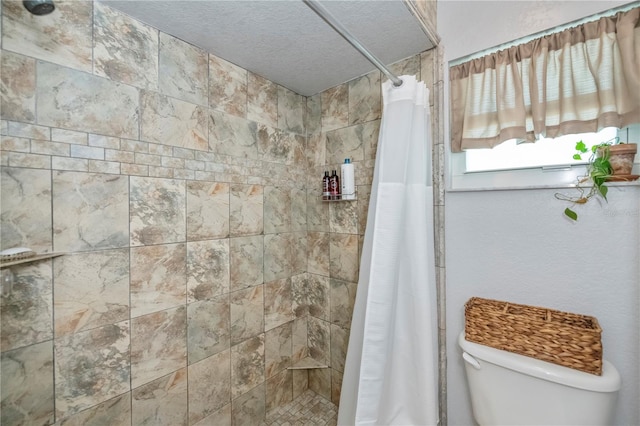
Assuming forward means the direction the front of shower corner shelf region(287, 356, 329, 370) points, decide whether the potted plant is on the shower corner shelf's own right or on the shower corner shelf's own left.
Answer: on the shower corner shelf's own left

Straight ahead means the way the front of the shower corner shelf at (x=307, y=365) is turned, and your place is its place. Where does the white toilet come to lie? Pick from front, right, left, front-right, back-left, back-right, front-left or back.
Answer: front-left

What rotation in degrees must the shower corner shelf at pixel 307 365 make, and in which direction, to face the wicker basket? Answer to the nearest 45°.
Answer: approximately 45° to its left

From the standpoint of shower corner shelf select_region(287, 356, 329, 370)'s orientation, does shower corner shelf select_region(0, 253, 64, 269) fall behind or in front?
in front

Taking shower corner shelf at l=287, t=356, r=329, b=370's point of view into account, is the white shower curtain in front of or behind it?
in front

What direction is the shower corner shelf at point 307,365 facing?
toward the camera
